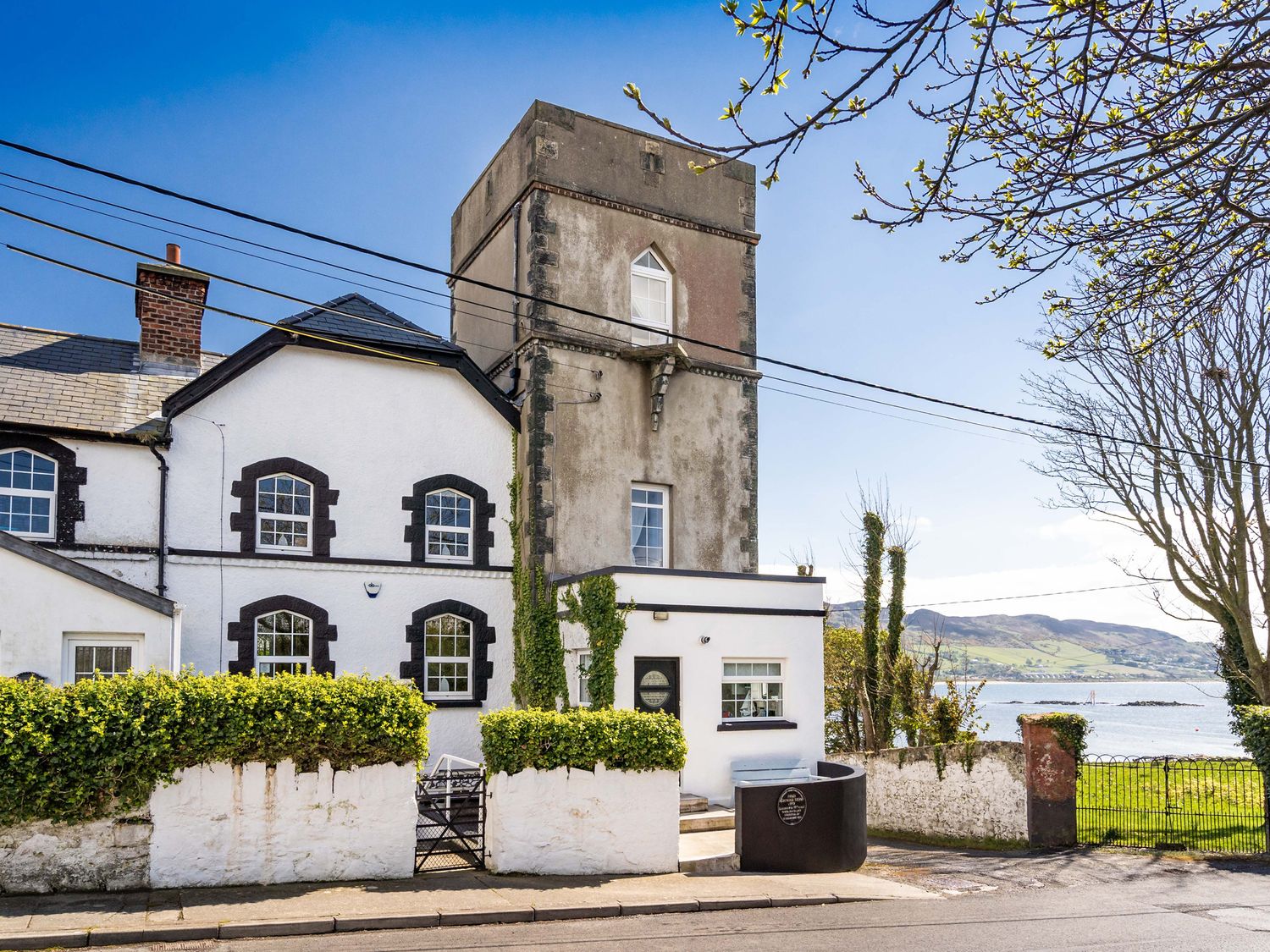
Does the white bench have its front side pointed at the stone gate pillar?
no

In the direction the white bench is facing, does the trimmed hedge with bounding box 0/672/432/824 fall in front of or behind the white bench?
in front

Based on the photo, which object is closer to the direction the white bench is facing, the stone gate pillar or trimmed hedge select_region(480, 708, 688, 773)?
the trimmed hedge

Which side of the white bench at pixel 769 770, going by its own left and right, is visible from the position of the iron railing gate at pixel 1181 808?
left

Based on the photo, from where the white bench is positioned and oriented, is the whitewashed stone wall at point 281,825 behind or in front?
in front

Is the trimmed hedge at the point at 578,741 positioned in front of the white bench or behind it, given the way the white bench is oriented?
in front

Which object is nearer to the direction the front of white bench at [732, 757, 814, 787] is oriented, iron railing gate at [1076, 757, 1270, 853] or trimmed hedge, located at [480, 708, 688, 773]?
the trimmed hedge

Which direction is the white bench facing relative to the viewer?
toward the camera

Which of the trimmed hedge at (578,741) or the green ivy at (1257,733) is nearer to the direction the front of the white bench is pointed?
the trimmed hedge

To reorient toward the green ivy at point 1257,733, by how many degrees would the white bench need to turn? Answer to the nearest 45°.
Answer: approximately 90° to its left
